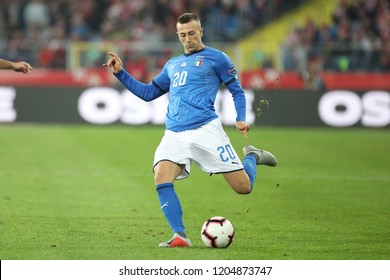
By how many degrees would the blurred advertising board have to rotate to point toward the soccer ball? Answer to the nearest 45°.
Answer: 0° — it already faces it

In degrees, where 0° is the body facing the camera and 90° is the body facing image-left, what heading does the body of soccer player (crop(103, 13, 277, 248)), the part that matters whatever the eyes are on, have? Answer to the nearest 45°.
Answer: approximately 45°

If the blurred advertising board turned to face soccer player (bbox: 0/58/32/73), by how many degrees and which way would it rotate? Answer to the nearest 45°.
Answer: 0° — it already faces them
